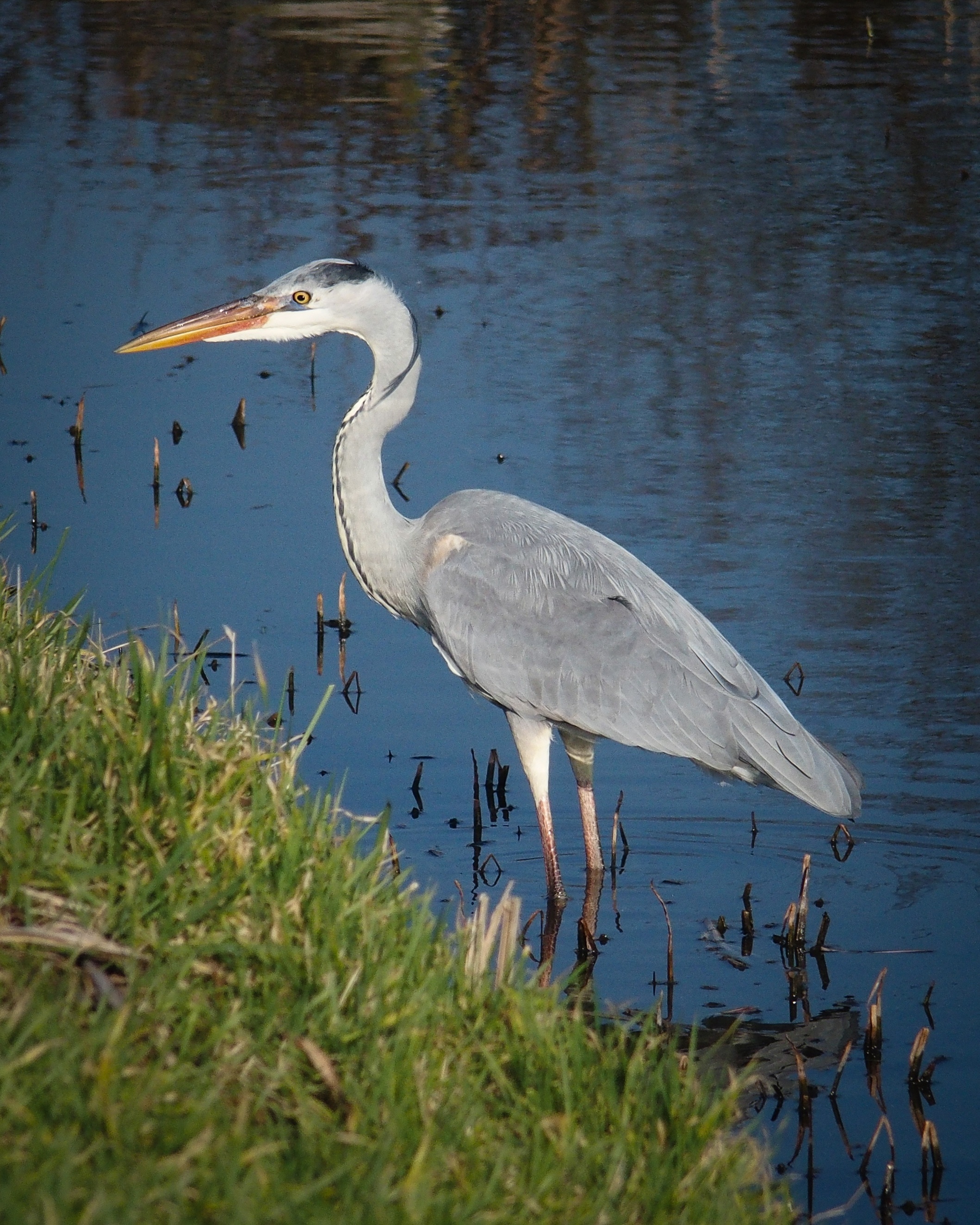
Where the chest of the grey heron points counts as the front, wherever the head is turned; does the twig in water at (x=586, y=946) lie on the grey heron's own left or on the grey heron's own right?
on the grey heron's own left

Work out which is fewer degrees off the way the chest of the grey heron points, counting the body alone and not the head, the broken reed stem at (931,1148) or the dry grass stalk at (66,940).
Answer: the dry grass stalk

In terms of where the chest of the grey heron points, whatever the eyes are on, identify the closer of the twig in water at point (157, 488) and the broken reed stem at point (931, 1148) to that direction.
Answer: the twig in water

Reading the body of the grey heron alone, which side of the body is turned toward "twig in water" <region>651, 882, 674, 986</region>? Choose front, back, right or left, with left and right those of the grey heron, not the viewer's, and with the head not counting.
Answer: left

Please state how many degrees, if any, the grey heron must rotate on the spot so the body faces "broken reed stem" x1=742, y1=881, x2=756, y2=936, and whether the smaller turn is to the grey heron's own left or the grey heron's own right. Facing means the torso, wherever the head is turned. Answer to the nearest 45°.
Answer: approximately 135° to the grey heron's own left

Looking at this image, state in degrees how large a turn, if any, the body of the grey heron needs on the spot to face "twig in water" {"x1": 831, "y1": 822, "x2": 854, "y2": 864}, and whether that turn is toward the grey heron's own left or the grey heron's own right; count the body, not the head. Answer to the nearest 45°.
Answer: approximately 180°

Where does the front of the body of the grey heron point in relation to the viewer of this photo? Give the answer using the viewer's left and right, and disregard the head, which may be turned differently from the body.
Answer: facing to the left of the viewer

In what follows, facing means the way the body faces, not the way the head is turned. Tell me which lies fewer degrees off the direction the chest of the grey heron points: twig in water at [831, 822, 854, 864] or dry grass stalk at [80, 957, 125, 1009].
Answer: the dry grass stalk

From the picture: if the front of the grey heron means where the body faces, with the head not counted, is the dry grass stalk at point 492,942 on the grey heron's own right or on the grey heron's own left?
on the grey heron's own left

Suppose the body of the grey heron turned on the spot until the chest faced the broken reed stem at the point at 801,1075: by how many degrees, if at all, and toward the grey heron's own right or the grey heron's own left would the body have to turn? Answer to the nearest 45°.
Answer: approximately 90° to the grey heron's own left
